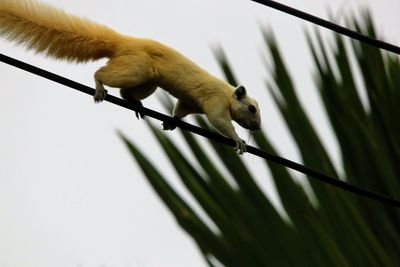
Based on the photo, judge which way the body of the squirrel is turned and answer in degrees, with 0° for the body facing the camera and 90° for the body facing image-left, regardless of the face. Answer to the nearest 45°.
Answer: approximately 270°
